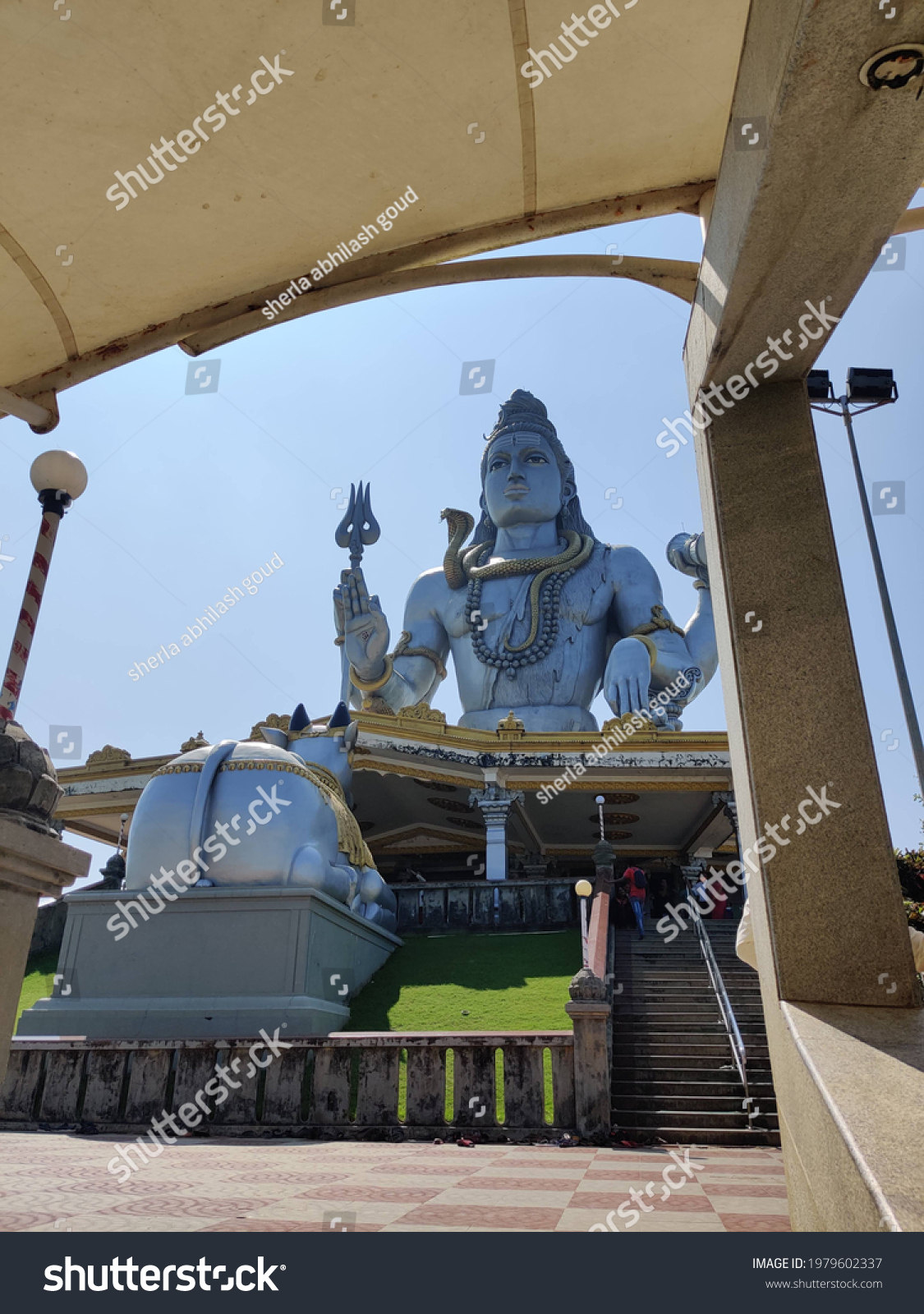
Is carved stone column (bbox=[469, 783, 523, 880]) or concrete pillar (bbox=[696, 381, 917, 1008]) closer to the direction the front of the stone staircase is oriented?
the concrete pillar

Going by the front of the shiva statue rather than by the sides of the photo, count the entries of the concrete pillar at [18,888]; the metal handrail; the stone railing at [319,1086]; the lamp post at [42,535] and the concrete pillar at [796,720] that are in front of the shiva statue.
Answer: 5

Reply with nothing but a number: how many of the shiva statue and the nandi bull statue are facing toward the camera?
1

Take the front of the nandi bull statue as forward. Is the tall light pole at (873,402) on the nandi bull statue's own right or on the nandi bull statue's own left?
on the nandi bull statue's own right

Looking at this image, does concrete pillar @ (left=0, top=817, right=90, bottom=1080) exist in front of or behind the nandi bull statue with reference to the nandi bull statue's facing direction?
behind

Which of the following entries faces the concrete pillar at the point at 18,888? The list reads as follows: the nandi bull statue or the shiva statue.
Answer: the shiva statue

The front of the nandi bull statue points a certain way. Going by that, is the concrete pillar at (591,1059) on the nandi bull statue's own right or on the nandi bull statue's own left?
on the nandi bull statue's own right

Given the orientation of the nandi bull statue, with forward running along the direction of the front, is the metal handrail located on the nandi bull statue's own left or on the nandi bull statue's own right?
on the nandi bull statue's own right

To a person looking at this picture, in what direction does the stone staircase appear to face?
facing the viewer

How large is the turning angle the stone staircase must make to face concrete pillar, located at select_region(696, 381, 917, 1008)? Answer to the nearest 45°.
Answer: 0° — it already faces it

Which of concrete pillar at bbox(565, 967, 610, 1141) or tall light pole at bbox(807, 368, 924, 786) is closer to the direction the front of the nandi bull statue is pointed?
the tall light pole

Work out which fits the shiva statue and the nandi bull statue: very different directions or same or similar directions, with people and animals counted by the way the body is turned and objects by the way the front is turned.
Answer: very different directions
